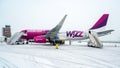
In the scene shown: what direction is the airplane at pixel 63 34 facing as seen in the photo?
to the viewer's left

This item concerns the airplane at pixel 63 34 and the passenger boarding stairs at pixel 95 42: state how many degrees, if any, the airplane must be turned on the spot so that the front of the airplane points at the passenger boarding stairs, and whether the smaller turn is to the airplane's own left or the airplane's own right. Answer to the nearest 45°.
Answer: approximately 135° to the airplane's own left
